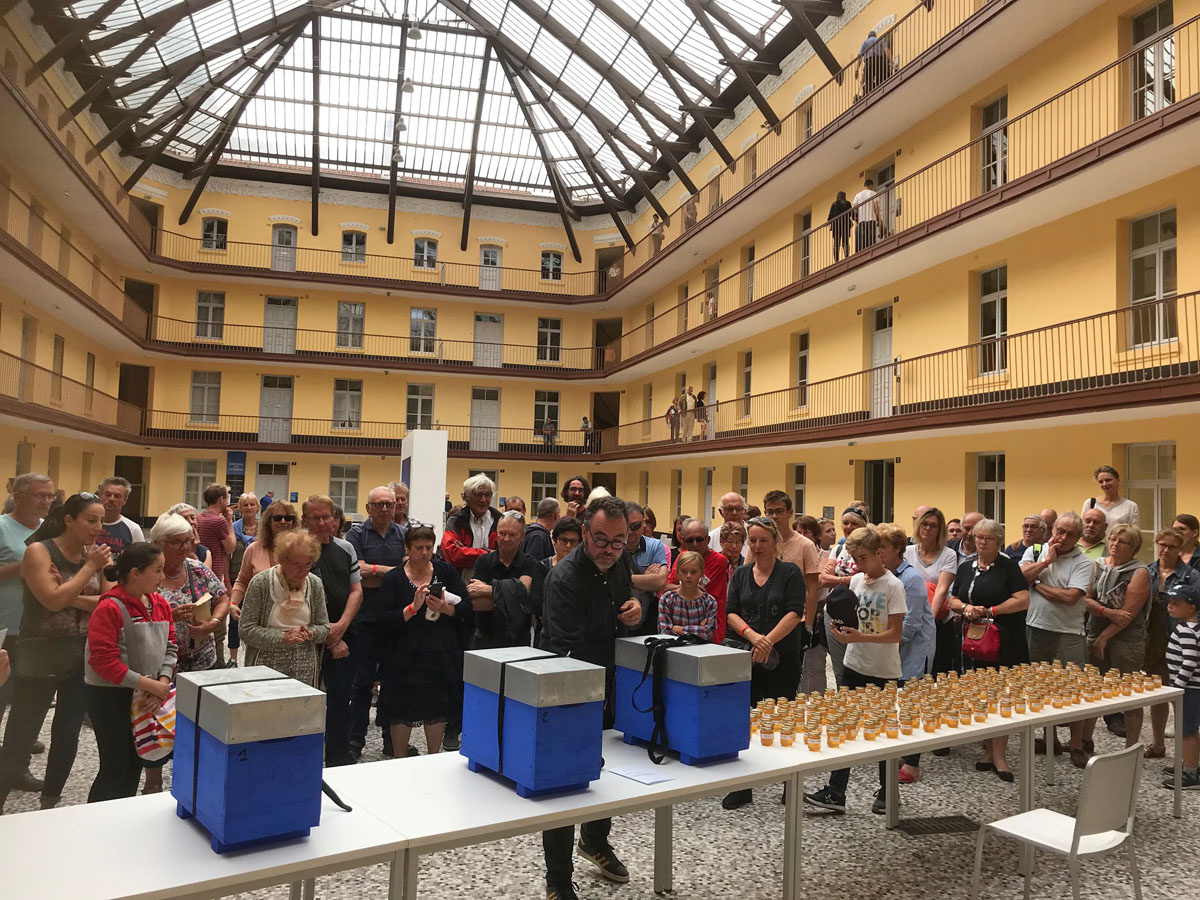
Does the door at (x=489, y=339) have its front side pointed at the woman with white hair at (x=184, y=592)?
yes

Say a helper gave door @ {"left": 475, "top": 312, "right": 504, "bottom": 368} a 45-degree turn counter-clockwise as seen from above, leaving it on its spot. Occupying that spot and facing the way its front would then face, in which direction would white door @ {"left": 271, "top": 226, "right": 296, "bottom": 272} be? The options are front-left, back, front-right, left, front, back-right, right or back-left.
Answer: back-right

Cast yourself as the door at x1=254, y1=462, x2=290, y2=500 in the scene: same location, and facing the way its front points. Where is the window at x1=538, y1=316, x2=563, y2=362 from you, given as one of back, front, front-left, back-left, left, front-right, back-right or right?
left

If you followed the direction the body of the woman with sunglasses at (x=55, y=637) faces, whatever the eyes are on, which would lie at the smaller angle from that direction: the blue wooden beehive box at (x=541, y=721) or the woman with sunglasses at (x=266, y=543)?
the blue wooden beehive box

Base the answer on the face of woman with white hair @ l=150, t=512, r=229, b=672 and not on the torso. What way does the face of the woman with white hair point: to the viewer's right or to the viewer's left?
to the viewer's right

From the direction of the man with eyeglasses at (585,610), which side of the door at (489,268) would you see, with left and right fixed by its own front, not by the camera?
front

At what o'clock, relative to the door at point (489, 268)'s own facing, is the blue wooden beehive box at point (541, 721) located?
The blue wooden beehive box is roughly at 12 o'clock from the door.

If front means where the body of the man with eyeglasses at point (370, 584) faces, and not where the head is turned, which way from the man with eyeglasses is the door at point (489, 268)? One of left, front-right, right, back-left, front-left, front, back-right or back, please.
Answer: back

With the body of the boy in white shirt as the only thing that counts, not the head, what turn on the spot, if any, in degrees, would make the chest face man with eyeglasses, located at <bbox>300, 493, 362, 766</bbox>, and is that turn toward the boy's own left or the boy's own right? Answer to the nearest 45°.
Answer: approximately 45° to the boy's own right

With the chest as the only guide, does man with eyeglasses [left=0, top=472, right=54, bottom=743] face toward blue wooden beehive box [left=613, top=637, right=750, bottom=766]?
yes

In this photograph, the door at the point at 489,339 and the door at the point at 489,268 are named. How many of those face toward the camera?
2

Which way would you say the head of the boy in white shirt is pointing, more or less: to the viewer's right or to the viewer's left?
to the viewer's left
